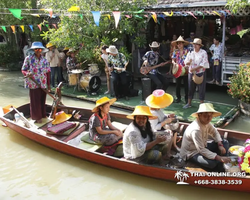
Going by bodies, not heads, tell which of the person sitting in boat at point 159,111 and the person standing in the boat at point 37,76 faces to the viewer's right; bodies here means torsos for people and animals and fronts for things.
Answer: the person sitting in boat

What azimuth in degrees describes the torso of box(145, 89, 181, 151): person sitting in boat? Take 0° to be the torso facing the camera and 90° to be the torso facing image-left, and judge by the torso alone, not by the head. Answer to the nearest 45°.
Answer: approximately 270°

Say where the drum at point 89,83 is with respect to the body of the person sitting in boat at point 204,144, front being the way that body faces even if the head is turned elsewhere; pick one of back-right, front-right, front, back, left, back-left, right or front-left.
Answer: back

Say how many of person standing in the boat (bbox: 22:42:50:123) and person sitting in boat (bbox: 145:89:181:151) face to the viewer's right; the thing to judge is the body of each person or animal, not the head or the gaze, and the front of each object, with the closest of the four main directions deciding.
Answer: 1

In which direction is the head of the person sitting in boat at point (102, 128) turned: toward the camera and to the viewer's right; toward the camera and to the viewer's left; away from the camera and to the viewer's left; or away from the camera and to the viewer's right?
toward the camera and to the viewer's right

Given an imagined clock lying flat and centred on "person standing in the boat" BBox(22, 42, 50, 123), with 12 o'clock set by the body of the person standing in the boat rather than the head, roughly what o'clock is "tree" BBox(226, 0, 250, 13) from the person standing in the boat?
The tree is roughly at 9 o'clock from the person standing in the boat.

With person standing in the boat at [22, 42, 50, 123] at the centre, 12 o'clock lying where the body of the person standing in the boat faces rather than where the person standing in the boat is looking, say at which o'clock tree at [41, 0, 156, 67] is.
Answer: The tree is roughly at 7 o'clock from the person standing in the boat.

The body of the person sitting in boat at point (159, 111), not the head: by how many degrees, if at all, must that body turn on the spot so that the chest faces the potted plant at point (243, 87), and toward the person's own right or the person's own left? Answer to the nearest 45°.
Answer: approximately 45° to the person's own left

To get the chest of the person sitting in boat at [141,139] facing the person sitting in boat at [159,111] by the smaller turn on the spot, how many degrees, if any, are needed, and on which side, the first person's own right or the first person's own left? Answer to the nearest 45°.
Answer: approximately 90° to the first person's own left

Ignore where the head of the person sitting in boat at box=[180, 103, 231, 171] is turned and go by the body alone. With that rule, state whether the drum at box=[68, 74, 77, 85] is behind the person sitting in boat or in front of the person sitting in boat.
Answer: behind
